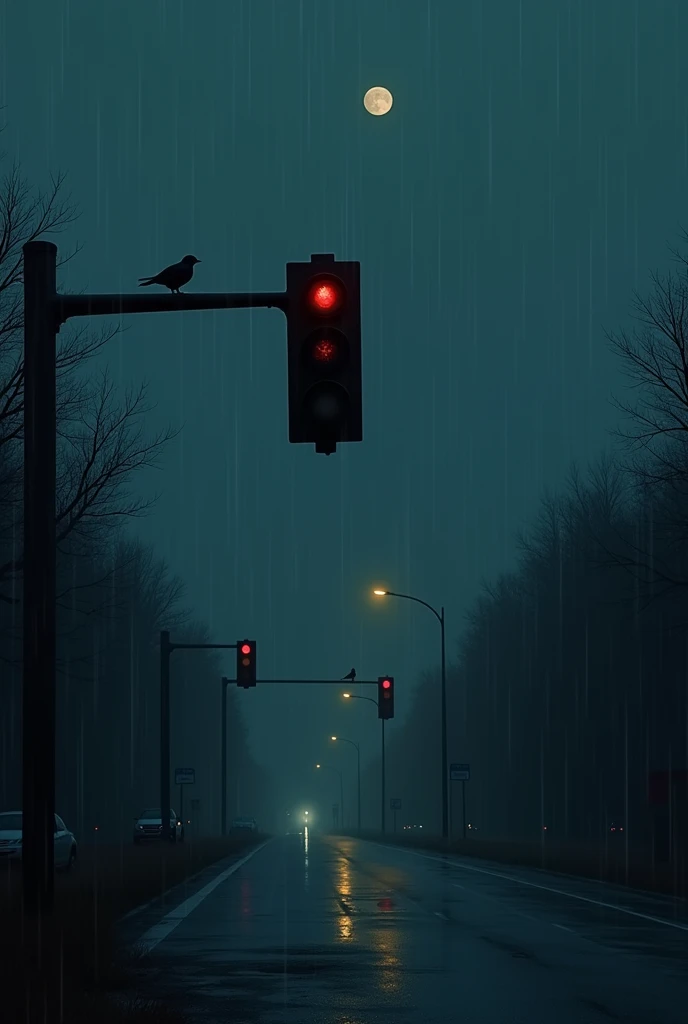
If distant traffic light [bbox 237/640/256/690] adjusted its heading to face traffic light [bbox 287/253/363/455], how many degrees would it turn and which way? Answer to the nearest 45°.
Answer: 0° — it already faces it

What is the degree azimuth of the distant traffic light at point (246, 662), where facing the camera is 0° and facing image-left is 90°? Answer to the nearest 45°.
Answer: approximately 0°

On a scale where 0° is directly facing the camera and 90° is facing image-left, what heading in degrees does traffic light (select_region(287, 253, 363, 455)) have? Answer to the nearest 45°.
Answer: approximately 0°

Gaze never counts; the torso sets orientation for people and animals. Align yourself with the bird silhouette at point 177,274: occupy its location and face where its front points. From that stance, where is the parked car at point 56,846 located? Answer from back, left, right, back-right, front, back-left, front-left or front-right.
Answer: left

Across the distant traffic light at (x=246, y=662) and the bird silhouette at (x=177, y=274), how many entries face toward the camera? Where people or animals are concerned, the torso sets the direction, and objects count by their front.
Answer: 1

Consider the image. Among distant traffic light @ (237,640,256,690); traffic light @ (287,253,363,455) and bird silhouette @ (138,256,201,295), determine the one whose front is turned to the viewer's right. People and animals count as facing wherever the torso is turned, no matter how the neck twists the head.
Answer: the bird silhouette

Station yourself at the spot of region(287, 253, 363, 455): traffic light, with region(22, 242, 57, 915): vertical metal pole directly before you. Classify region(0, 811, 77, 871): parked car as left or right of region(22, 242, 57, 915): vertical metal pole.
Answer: right

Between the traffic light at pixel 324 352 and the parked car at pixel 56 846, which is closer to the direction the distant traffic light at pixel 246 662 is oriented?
the traffic light

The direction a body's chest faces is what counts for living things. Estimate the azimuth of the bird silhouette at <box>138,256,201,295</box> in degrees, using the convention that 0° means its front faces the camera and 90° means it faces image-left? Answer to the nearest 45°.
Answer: approximately 270°

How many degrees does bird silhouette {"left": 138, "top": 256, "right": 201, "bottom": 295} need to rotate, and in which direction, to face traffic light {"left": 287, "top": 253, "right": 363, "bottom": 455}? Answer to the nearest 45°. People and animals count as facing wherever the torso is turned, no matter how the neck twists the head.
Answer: approximately 45° to its right
